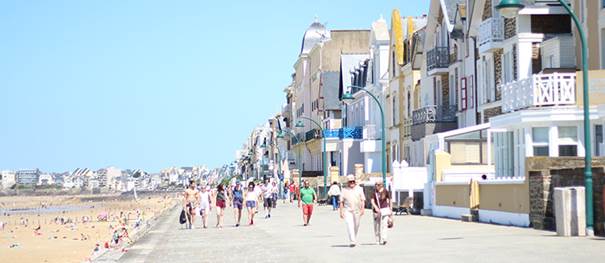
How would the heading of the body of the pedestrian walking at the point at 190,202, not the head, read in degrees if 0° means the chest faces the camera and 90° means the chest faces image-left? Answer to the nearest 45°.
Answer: approximately 0°

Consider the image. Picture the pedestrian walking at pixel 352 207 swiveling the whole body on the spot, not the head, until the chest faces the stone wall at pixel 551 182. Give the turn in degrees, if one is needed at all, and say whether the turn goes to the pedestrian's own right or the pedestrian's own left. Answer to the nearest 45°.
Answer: approximately 90° to the pedestrian's own left

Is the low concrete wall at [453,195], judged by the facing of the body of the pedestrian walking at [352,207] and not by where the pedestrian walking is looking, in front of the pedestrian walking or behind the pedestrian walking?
behind

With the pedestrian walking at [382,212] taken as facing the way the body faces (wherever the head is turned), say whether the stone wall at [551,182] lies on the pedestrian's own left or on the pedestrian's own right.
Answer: on the pedestrian's own left

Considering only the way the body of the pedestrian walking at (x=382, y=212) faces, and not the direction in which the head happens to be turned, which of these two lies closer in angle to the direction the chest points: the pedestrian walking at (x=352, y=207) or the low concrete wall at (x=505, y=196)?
the pedestrian walking

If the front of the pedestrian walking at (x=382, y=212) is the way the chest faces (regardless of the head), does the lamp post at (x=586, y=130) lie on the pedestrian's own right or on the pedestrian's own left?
on the pedestrian's own left

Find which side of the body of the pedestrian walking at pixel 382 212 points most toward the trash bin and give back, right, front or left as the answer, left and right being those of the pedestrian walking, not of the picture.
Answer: left

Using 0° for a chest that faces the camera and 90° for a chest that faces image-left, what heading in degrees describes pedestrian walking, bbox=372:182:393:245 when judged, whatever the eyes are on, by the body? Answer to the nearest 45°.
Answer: approximately 0°

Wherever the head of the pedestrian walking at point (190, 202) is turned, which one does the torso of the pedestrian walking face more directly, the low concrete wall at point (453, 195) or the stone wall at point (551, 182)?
the stone wall

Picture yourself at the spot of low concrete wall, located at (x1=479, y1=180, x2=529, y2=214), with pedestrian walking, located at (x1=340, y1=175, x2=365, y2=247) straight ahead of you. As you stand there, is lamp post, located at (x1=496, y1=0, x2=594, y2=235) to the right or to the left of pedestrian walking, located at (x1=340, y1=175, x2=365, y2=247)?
left
